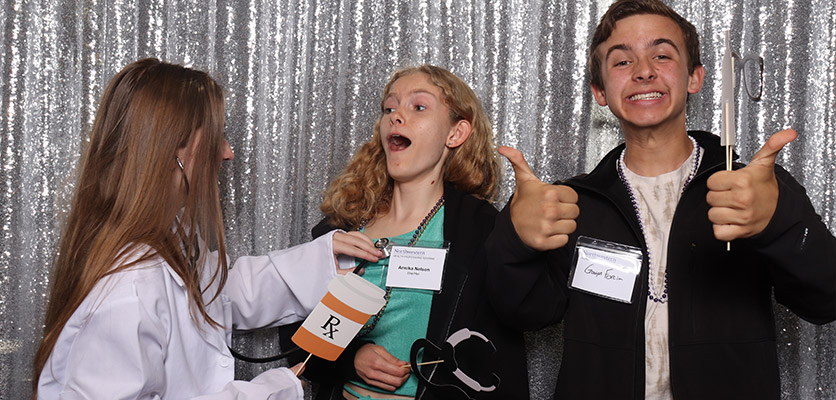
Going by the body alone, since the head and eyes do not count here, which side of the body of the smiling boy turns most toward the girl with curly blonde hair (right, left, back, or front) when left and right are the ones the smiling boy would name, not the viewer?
right

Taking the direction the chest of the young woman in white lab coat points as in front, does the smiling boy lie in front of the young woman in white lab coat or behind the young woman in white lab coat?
in front

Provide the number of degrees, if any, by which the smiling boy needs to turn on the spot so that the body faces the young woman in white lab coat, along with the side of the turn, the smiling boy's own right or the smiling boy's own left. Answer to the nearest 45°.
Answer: approximately 45° to the smiling boy's own right

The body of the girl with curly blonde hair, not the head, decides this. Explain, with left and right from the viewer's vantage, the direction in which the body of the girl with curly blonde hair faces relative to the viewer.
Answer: facing the viewer and to the left of the viewer

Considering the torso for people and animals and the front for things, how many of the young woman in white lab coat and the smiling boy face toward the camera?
1

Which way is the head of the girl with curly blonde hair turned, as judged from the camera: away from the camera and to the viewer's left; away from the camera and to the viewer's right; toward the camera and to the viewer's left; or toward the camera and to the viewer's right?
toward the camera and to the viewer's left

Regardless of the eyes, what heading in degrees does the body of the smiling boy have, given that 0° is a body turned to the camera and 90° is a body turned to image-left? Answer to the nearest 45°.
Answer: approximately 0°

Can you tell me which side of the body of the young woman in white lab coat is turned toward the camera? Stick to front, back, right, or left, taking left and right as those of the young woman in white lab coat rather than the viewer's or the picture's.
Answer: right

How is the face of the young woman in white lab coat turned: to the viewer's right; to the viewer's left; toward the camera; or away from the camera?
to the viewer's right

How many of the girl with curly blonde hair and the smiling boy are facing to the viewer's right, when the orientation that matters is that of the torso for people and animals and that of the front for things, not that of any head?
0
